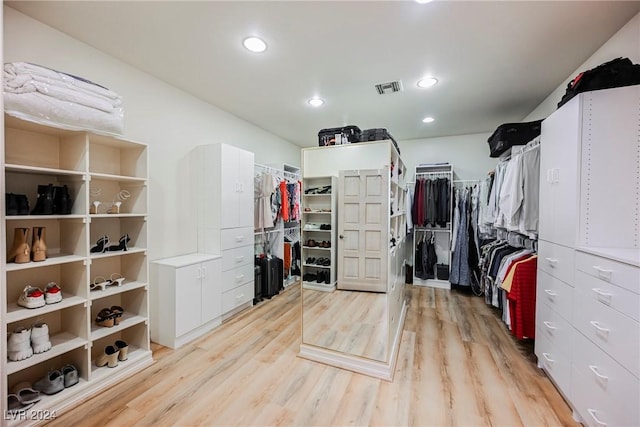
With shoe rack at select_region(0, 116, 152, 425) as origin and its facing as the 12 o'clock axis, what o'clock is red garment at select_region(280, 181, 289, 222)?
The red garment is roughly at 10 o'clock from the shoe rack.

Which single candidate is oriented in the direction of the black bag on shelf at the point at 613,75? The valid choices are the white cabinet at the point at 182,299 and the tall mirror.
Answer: the white cabinet

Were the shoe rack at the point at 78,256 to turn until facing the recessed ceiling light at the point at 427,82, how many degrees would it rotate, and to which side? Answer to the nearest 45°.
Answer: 0° — it already faces it

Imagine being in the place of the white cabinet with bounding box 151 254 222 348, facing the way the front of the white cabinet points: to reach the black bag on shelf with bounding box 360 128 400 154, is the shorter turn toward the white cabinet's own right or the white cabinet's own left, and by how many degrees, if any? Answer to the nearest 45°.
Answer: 0° — it already faces it

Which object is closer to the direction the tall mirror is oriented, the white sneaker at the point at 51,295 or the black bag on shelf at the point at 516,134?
the white sneaker

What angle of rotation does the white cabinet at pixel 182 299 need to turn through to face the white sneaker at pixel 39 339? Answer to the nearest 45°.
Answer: approximately 90° to its right

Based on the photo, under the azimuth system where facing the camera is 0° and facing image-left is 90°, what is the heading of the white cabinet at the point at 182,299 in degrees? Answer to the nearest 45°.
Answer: approximately 315°

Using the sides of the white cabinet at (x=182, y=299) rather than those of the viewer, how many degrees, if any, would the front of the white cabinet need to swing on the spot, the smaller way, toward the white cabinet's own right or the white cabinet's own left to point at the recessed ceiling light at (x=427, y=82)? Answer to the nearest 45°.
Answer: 0° — it already faces it

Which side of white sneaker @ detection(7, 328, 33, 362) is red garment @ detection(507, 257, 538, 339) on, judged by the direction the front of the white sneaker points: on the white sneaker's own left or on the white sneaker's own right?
on the white sneaker's own left

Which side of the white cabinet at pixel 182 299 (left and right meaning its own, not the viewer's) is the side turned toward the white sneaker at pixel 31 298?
right

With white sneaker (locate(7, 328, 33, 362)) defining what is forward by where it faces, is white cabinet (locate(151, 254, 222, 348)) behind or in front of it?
behind
